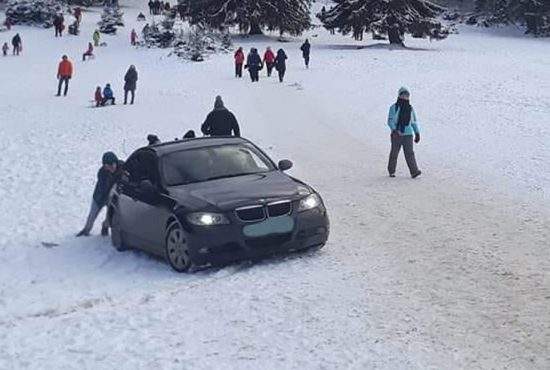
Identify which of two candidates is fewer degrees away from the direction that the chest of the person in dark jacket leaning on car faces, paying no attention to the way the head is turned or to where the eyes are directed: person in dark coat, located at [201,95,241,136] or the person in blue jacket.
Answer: the person in blue jacket

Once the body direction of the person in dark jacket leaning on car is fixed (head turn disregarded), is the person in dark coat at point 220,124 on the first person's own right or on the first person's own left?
on the first person's own left

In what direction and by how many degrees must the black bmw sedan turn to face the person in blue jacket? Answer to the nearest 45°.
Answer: approximately 90° to its left

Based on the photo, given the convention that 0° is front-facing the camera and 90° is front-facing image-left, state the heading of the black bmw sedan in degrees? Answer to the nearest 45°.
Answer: approximately 315°

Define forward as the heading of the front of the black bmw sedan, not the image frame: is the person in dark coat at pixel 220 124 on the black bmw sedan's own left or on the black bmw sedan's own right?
on the black bmw sedan's own left
